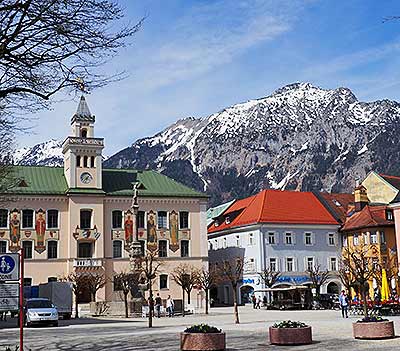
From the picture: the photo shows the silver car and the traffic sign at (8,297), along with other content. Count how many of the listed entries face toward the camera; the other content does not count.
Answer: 2

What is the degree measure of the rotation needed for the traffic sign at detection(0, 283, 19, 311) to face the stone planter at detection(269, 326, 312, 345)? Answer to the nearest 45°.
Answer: approximately 135° to its left

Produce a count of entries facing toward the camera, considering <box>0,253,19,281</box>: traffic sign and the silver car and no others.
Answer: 2

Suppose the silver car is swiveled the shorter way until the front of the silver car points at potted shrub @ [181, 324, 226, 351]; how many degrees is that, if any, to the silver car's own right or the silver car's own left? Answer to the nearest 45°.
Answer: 0° — it already faces it

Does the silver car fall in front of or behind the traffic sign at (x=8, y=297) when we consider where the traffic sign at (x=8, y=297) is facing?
behind

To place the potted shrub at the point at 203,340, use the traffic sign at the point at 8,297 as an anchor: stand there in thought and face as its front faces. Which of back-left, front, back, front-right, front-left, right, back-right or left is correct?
back-left

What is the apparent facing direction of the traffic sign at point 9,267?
toward the camera

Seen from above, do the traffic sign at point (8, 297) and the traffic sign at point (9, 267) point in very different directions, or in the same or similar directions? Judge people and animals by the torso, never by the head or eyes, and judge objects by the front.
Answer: same or similar directions

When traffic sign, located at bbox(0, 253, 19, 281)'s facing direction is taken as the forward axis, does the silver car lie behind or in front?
behind

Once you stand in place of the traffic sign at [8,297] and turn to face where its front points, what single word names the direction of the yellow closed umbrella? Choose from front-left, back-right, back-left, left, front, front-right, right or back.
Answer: back-left

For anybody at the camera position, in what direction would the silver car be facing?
facing the viewer
